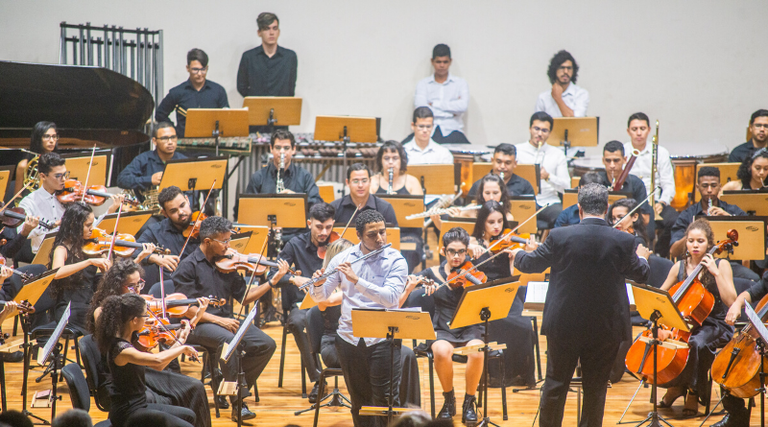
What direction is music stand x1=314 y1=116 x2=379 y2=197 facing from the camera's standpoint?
away from the camera

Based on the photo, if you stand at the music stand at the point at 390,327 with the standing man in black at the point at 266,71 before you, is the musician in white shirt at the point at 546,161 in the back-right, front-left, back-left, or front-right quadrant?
front-right

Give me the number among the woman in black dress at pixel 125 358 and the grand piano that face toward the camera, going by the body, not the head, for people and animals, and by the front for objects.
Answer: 0

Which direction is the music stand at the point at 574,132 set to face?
away from the camera

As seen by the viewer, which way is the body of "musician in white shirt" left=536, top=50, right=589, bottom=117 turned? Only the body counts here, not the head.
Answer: toward the camera

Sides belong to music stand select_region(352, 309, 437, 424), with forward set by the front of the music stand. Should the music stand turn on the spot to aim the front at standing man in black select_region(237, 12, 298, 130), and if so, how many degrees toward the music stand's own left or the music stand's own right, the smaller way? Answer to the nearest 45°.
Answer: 0° — it already faces them

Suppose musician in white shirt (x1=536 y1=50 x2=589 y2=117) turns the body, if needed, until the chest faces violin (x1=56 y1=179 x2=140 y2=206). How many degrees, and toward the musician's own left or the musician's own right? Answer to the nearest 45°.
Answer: approximately 45° to the musician's own right

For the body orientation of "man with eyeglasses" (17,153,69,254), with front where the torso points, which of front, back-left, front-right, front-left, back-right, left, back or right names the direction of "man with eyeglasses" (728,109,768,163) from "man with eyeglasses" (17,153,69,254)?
front-left

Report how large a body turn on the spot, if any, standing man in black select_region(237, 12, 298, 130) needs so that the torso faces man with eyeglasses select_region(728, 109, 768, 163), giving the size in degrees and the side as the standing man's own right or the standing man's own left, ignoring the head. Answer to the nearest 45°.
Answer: approximately 45° to the standing man's own left

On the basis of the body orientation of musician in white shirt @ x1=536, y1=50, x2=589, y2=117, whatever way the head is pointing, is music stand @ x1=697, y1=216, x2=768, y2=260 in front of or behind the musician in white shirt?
in front

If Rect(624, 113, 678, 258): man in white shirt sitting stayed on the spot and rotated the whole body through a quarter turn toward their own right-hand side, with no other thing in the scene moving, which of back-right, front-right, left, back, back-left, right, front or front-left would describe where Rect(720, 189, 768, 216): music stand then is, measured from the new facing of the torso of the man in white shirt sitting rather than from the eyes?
back

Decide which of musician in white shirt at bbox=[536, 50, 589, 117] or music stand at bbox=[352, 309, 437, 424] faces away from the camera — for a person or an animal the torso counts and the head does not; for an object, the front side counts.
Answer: the music stand

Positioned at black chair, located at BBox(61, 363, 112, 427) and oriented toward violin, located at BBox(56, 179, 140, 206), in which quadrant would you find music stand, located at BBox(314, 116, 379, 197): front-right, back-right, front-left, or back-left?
front-right

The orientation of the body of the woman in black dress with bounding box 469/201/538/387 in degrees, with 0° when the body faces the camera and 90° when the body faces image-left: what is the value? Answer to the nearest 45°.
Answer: approximately 315°

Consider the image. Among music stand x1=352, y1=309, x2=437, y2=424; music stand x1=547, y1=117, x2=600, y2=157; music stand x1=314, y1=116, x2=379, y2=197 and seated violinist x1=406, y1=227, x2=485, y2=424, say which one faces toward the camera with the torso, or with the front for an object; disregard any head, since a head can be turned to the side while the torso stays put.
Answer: the seated violinist

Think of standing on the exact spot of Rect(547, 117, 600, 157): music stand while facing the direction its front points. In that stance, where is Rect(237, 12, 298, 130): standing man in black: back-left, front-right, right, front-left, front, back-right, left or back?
left

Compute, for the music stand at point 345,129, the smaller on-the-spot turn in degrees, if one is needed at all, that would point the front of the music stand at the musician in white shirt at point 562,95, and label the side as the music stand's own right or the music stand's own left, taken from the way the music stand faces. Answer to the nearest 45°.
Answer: approximately 45° to the music stand's own right

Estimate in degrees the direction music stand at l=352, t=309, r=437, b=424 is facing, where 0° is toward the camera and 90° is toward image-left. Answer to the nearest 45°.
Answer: approximately 180°
